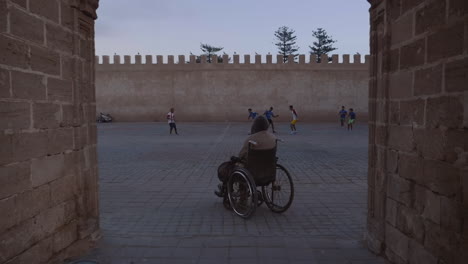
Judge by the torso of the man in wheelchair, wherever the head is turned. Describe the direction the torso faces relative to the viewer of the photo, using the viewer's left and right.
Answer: facing away from the viewer and to the left of the viewer

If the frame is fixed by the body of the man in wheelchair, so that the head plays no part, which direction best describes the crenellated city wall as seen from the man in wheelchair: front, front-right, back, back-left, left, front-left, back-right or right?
front-right

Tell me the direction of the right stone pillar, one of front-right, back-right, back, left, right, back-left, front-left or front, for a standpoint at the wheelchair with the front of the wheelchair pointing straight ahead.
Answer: back

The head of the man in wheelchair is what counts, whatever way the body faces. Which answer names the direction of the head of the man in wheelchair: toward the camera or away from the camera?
away from the camera

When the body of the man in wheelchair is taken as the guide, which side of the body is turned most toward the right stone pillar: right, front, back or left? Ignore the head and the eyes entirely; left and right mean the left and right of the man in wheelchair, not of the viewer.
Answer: back

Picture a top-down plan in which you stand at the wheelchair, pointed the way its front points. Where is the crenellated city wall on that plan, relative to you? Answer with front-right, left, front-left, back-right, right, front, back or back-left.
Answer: front-right

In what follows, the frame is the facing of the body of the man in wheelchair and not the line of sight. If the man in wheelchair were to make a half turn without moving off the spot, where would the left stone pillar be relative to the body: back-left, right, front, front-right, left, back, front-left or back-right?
right

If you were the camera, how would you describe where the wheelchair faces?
facing away from the viewer and to the left of the viewer

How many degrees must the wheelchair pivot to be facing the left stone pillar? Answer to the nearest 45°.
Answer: approximately 90° to its left
